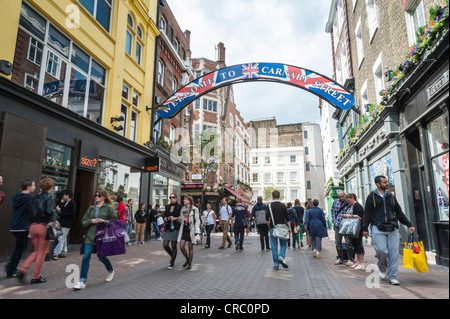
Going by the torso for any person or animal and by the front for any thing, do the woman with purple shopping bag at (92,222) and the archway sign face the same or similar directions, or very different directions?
same or similar directions

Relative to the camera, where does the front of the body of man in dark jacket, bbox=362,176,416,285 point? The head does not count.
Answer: toward the camera

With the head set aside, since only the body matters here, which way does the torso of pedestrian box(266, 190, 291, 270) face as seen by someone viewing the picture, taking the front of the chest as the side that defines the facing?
away from the camera

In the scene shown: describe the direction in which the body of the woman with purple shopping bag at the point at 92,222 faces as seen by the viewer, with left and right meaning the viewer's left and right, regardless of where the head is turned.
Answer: facing the viewer and to the left of the viewer

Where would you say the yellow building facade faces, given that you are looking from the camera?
facing the viewer and to the right of the viewer

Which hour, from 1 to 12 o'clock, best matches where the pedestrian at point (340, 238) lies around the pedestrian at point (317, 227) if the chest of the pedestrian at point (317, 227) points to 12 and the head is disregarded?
the pedestrian at point (340, 238) is roughly at 5 o'clock from the pedestrian at point (317, 227).

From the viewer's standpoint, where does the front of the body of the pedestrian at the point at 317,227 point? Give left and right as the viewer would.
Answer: facing away from the viewer

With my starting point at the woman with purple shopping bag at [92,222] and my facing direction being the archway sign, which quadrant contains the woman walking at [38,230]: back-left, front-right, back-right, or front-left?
back-left

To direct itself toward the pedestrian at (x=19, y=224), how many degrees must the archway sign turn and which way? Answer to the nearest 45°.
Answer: approximately 45° to its right

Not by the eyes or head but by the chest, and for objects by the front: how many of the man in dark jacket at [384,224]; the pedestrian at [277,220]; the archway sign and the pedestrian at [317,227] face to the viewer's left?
0
